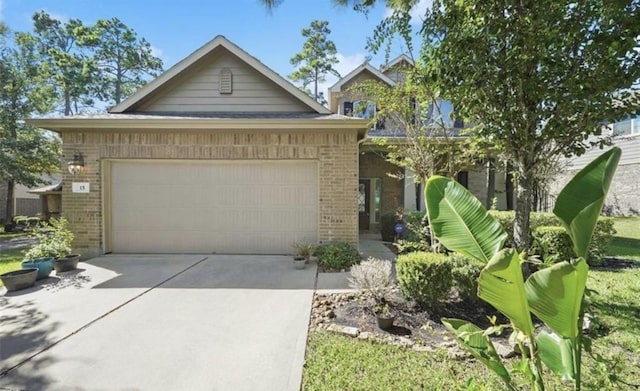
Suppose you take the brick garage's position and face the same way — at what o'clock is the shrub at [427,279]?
The shrub is roughly at 11 o'clock from the brick garage.

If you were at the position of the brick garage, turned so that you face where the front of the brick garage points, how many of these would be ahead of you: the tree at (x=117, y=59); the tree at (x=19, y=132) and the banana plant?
1

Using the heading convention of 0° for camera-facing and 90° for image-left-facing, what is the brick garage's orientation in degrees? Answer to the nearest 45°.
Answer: approximately 0°

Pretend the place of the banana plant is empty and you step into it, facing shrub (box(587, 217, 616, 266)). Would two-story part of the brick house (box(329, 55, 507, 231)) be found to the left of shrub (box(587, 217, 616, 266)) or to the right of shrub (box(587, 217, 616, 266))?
left

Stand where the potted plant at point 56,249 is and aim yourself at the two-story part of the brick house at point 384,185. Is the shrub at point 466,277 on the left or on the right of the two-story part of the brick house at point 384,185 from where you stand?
right

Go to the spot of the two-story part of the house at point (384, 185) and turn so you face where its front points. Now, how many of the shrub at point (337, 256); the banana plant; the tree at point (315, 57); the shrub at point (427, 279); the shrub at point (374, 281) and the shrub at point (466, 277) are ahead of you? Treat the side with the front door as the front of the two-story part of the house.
5

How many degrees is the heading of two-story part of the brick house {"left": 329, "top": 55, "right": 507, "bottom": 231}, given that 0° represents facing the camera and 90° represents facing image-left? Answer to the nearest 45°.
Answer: approximately 0°

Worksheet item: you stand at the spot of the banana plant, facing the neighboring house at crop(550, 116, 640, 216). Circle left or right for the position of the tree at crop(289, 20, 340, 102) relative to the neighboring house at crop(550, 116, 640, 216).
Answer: left
